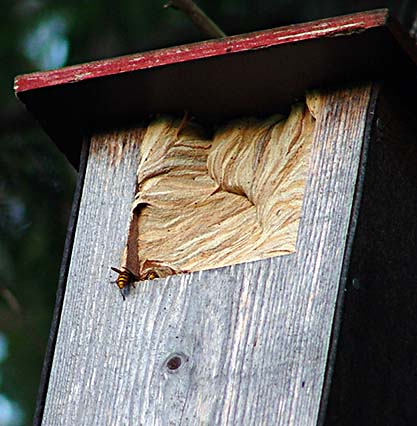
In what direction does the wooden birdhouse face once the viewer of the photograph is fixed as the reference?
facing the viewer and to the left of the viewer
